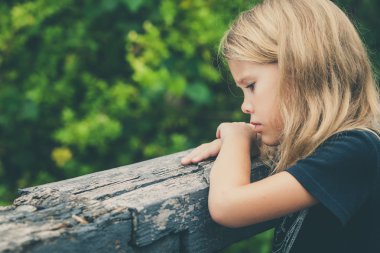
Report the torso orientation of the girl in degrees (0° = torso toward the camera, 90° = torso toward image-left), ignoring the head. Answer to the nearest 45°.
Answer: approximately 90°

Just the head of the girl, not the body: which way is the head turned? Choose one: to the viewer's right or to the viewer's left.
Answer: to the viewer's left
